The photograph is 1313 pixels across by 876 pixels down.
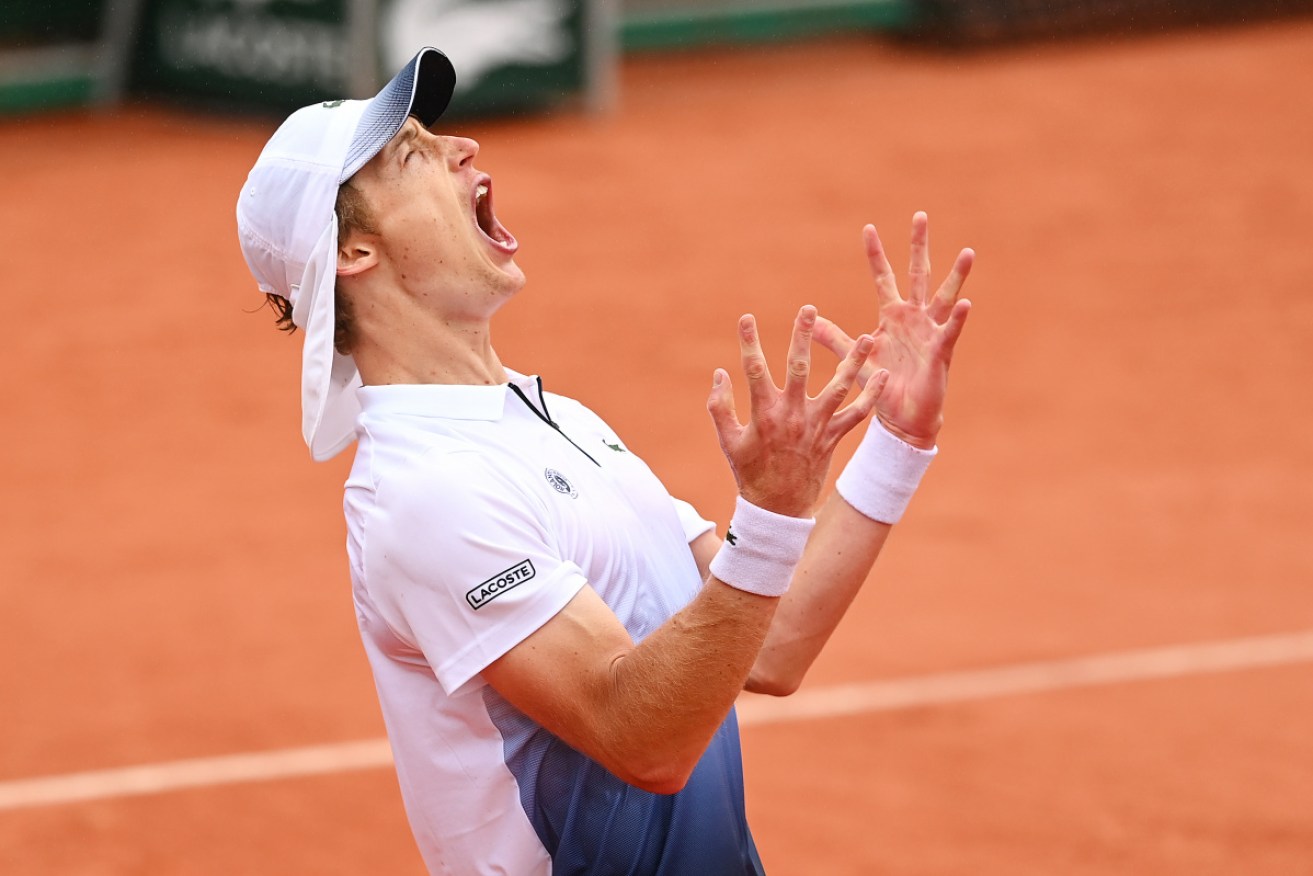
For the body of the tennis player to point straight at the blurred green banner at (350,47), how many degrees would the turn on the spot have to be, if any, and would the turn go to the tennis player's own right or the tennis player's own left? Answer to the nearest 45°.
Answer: approximately 90° to the tennis player's own left

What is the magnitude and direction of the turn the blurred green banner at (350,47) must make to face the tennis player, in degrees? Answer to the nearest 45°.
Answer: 0° — it already faces them

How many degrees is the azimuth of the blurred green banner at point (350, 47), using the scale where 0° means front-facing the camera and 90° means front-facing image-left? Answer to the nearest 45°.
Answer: approximately 0°

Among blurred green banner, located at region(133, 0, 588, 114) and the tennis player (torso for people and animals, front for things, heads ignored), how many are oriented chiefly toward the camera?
1

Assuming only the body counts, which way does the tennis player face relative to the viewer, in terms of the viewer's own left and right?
facing to the right of the viewer

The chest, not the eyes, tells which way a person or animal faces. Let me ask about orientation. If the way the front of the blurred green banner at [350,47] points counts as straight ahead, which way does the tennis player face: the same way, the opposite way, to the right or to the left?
to the left

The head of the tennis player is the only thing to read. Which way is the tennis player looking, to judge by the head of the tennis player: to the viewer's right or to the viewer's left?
to the viewer's right
